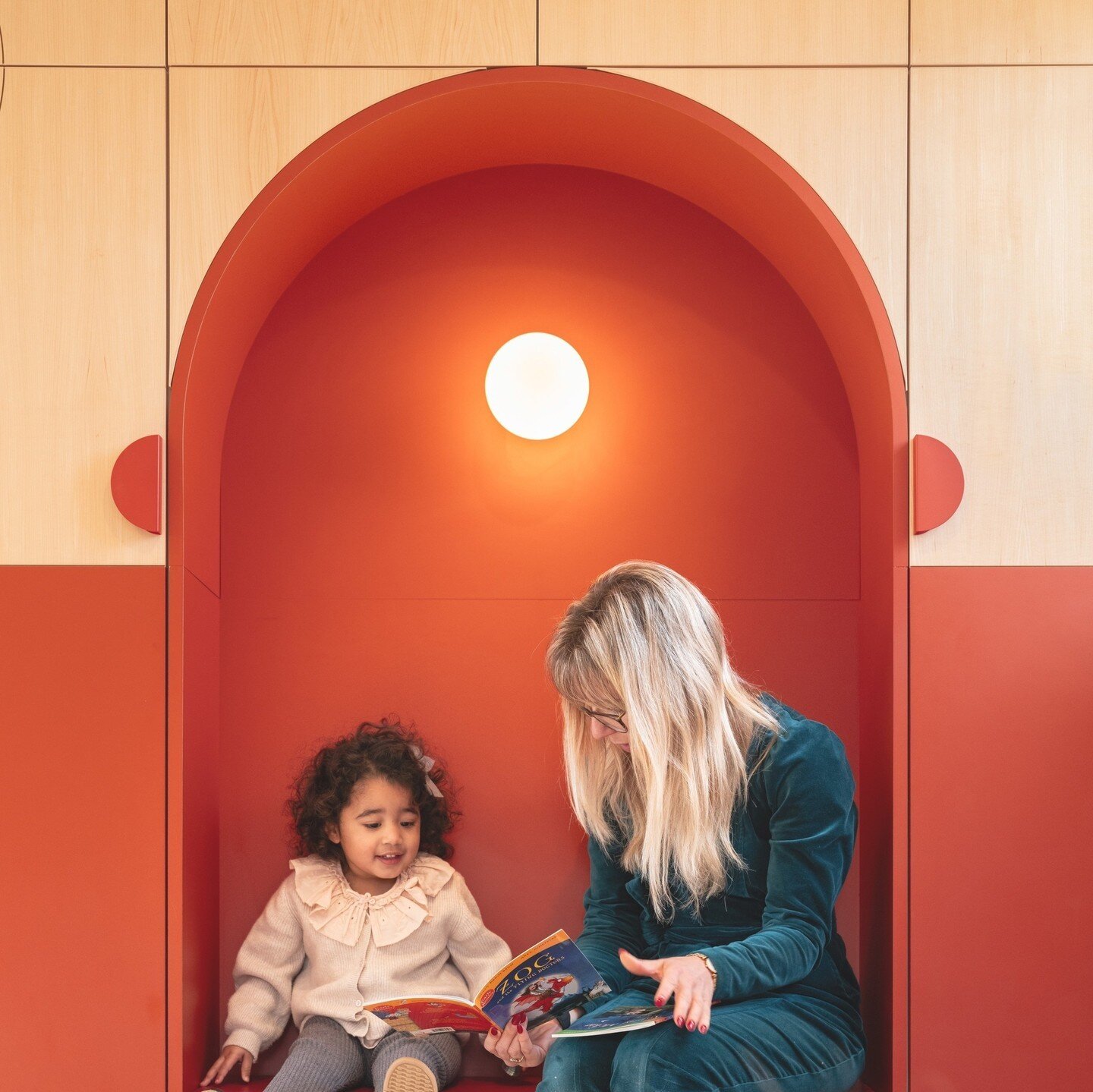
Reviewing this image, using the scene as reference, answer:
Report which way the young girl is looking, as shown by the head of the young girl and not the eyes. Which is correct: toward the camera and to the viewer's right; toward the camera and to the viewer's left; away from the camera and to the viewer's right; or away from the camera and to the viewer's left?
toward the camera and to the viewer's right

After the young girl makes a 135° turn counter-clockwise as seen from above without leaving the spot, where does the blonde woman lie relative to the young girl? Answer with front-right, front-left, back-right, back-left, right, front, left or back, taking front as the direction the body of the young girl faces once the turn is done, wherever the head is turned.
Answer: right

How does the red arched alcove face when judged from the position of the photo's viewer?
facing the viewer

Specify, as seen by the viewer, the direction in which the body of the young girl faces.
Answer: toward the camera

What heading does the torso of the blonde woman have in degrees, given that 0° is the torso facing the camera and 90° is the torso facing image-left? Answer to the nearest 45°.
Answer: approximately 45°
